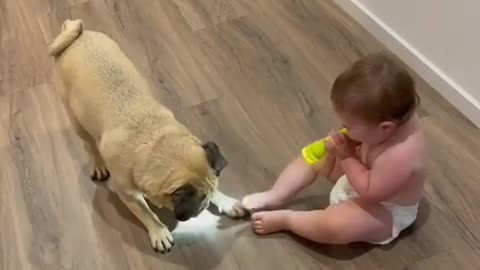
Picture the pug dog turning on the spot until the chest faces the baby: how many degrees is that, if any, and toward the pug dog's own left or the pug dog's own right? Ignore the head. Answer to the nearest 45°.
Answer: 0° — it already faces them

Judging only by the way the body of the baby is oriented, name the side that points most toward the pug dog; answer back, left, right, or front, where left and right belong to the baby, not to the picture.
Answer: front

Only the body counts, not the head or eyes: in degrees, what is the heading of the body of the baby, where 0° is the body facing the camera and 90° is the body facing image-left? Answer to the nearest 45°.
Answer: approximately 90°

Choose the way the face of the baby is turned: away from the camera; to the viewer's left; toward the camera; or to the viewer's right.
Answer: to the viewer's left

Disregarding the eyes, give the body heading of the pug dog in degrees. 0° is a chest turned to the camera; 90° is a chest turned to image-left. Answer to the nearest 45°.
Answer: approximately 315°

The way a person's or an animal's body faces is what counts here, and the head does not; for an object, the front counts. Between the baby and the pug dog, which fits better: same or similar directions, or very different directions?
very different directions

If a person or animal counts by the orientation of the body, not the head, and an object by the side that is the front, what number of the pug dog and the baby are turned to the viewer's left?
1
